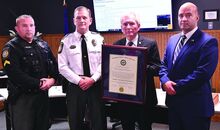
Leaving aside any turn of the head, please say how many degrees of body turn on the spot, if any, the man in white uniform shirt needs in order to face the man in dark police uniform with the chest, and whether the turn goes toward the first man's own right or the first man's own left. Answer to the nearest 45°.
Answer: approximately 90° to the first man's own right

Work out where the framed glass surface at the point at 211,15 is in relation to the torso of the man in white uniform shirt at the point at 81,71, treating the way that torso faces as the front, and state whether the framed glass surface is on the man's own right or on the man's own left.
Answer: on the man's own left

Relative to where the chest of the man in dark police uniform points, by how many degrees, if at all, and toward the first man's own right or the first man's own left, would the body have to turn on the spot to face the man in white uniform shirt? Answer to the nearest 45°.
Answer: approximately 45° to the first man's own left

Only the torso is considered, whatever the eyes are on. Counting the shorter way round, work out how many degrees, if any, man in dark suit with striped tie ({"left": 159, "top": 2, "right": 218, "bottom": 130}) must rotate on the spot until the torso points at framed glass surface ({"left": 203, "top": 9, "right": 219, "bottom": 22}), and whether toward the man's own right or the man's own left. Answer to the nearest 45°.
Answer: approximately 135° to the man's own right

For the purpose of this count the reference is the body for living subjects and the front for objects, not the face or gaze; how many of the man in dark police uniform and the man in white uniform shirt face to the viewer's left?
0

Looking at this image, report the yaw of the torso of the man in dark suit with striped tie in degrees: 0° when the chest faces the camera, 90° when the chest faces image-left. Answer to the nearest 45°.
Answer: approximately 45°
